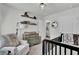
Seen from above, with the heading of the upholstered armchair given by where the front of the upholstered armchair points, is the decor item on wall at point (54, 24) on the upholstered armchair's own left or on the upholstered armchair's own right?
on the upholstered armchair's own left
